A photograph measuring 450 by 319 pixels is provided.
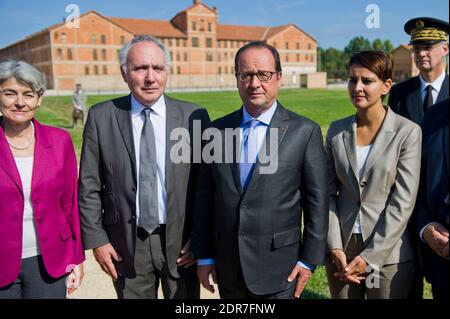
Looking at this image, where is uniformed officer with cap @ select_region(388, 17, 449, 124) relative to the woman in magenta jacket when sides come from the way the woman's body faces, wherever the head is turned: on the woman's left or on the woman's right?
on the woman's left

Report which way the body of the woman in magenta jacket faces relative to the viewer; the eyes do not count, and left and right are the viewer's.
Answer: facing the viewer

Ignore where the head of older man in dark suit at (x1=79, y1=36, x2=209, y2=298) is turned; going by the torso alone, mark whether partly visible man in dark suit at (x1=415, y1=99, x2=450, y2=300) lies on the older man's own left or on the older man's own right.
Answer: on the older man's own left

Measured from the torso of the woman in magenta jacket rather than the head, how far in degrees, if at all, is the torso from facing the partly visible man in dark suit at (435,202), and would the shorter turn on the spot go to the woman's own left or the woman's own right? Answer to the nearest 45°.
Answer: approximately 45° to the woman's own left

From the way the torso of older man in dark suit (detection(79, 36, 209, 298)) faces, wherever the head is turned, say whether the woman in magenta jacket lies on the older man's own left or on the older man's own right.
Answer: on the older man's own right

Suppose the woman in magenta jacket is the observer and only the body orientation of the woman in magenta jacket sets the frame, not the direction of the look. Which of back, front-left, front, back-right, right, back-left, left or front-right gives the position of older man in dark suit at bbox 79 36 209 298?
left

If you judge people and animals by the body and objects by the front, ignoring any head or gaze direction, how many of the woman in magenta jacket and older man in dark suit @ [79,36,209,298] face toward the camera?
2

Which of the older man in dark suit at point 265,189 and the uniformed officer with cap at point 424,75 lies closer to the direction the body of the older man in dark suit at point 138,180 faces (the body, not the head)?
the older man in dark suit
